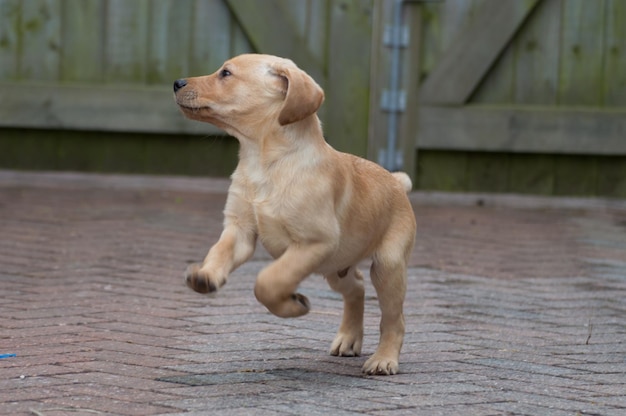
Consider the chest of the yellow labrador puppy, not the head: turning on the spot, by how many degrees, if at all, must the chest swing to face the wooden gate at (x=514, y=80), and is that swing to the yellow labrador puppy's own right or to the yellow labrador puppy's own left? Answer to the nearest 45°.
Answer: approximately 135° to the yellow labrador puppy's own right

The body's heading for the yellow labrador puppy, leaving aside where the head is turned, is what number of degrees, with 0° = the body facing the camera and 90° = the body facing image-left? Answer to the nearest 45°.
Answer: approximately 45°

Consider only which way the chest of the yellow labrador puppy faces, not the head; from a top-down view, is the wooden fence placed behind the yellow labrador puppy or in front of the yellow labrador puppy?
behind

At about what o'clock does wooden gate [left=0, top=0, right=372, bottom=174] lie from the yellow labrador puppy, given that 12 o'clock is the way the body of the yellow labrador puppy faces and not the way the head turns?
The wooden gate is roughly at 4 o'clock from the yellow labrador puppy.
